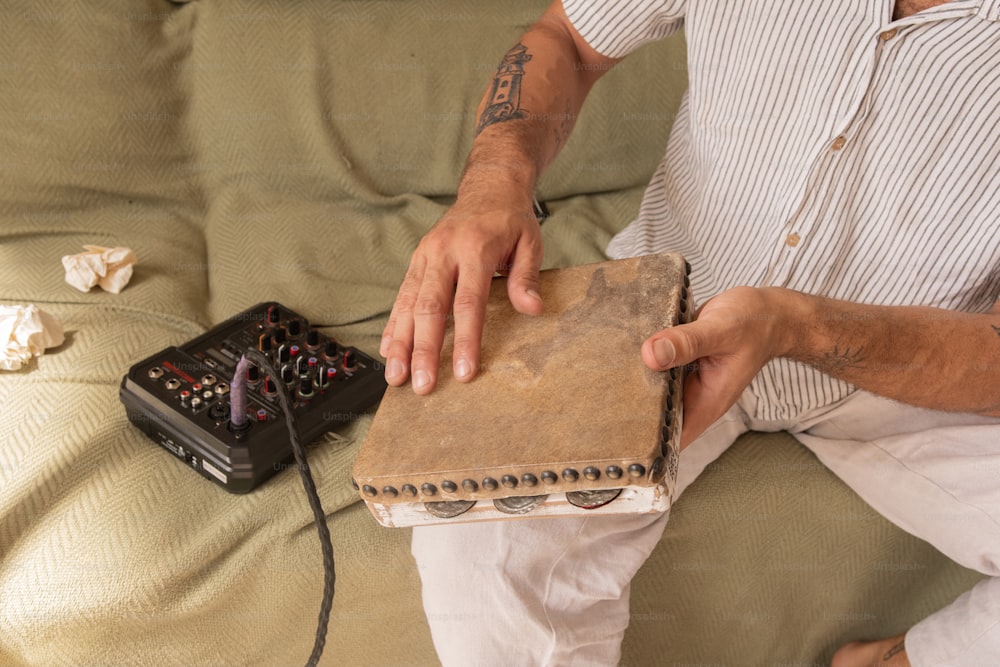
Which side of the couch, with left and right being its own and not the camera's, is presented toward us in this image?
front

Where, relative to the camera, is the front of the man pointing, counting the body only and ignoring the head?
toward the camera

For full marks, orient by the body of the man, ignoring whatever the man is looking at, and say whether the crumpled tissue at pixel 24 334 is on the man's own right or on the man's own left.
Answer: on the man's own right

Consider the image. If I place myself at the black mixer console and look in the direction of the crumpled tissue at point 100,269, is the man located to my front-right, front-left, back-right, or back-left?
back-right

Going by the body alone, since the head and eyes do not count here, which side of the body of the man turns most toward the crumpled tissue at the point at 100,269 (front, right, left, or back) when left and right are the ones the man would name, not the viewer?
right
